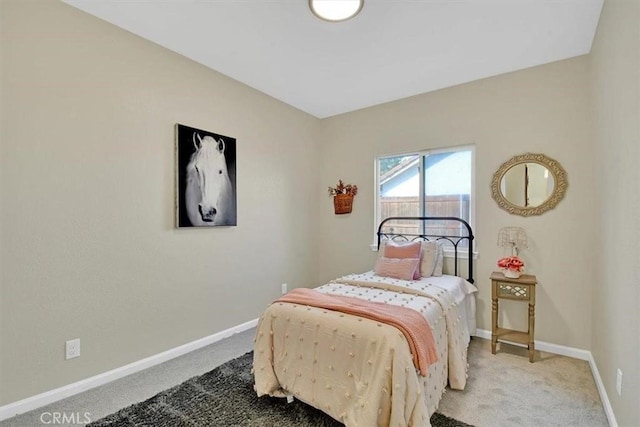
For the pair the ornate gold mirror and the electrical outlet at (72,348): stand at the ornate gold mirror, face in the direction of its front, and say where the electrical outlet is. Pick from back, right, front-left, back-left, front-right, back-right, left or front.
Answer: front-right

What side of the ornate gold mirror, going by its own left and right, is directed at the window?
right

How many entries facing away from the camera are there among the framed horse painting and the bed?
0

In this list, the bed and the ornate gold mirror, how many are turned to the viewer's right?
0

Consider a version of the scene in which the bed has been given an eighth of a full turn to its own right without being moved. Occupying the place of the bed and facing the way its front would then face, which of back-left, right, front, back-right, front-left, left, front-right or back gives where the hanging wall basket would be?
right

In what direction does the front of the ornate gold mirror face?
toward the camera

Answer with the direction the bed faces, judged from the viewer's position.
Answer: facing the viewer and to the left of the viewer

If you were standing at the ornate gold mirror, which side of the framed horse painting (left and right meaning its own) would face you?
front

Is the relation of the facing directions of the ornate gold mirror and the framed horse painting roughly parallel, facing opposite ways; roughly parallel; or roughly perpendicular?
roughly perpendicular

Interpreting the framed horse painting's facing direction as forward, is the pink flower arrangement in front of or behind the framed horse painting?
in front

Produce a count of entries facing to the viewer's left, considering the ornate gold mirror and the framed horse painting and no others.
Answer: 0

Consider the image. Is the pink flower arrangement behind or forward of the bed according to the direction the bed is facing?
behind

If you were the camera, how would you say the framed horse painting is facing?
facing the viewer and to the right of the viewer

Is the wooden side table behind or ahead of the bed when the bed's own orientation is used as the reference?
behind

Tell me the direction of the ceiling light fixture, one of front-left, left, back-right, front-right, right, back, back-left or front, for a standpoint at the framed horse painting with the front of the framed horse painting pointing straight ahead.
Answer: front
